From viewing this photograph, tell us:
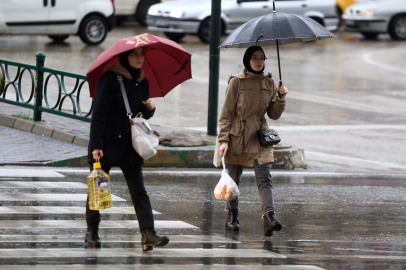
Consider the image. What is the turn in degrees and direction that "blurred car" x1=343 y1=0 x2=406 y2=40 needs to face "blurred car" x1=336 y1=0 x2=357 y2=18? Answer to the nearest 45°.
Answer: approximately 135° to its right

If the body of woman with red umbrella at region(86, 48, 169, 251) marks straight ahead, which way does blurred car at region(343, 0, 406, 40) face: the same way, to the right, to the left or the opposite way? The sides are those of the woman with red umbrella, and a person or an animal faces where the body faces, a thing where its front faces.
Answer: to the right

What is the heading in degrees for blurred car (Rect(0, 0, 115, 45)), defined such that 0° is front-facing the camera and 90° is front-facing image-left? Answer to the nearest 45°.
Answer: approximately 90°

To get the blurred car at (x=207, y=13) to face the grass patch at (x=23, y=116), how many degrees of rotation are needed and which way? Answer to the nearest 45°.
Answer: approximately 45° to its left

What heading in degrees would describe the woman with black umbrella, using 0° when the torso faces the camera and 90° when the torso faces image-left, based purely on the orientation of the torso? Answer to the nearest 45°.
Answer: approximately 315°

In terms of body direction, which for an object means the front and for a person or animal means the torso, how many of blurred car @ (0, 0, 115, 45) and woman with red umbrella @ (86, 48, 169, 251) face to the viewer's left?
1

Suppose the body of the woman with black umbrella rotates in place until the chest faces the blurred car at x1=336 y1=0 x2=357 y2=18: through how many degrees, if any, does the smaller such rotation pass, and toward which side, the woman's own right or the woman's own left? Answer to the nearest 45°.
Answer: approximately 135° to the woman's own left

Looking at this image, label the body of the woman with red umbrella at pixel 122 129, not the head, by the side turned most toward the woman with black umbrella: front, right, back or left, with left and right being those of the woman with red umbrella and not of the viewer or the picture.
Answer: left

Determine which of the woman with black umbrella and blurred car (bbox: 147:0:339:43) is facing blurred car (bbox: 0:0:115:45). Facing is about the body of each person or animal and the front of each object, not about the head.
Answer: blurred car (bbox: 147:0:339:43)

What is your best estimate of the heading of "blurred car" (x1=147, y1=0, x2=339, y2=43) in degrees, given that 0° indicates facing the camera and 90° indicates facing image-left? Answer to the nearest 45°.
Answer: approximately 45°

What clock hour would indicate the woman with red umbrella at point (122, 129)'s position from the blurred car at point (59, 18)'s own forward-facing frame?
The woman with red umbrella is roughly at 9 o'clock from the blurred car.
